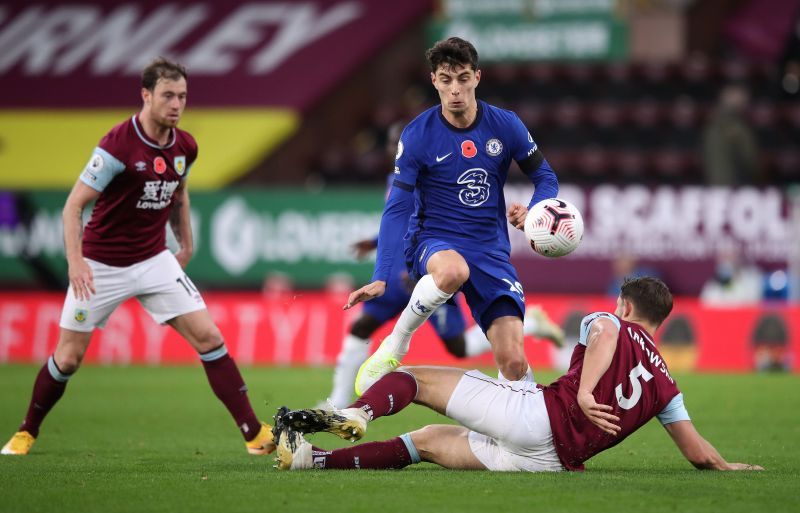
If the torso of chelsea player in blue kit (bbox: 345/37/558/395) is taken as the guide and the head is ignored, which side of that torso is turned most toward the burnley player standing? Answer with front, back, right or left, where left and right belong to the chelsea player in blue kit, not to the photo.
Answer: right

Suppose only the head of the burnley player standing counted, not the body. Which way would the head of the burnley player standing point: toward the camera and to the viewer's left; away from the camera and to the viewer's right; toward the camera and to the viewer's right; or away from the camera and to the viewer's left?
toward the camera and to the viewer's right

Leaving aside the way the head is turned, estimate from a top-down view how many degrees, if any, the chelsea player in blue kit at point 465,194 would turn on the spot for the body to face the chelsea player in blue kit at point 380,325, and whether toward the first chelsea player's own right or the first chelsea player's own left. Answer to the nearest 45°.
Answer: approximately 180°

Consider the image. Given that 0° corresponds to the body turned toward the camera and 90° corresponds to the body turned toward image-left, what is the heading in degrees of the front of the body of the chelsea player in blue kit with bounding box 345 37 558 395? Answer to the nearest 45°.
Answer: approximately 0°
